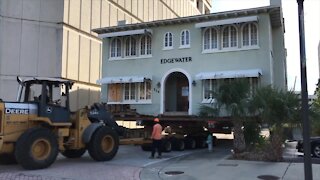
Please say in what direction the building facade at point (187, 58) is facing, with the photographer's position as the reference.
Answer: facing the viewer and to the left of the viewer

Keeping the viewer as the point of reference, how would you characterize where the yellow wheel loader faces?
facing away from the viewer and to the right of the viewer

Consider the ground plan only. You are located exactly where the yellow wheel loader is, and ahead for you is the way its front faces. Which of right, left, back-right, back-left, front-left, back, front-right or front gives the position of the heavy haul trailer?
front

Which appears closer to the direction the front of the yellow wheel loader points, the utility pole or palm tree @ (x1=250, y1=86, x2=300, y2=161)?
the palm tree

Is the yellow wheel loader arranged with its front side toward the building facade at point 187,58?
yes

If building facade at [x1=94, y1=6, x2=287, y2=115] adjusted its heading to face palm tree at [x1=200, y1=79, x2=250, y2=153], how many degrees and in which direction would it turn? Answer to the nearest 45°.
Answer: approximately 45° to its left

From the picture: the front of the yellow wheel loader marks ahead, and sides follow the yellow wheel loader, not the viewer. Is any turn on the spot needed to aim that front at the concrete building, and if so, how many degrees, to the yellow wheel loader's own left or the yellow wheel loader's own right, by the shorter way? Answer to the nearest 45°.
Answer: approximately 45° to the yellow wheel loader's own left

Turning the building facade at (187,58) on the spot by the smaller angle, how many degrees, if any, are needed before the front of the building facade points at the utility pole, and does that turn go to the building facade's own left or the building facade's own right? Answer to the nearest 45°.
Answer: approximately 45° to the building facade's own left

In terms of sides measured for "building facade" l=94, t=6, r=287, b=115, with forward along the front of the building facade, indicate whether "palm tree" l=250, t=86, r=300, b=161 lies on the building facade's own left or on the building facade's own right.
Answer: on the building facade's own left
